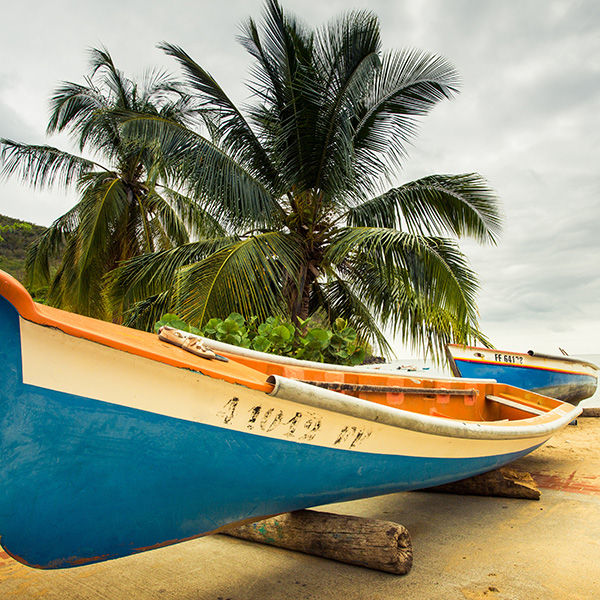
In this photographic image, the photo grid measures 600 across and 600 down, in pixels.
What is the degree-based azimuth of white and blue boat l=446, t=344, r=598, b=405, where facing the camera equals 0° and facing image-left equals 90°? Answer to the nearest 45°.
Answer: approximately 90°

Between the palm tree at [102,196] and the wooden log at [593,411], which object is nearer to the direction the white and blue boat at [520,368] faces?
the palm tree

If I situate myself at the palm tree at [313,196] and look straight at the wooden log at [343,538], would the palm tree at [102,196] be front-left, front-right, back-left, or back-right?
back-right

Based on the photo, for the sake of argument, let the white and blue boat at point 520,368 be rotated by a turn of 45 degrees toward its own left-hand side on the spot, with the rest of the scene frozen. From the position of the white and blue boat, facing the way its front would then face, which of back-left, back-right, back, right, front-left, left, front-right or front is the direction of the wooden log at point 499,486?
front-left

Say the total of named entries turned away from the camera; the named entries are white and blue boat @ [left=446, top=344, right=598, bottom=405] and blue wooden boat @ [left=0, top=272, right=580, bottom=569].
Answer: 0

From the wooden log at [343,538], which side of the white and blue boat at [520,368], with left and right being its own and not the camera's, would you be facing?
left
